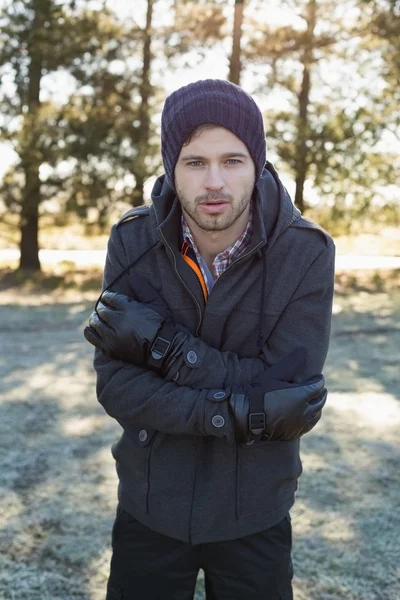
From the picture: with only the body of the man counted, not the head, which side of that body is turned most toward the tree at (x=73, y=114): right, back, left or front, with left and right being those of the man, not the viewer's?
back

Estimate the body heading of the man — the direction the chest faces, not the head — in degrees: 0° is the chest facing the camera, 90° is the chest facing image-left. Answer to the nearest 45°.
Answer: approximately 0°

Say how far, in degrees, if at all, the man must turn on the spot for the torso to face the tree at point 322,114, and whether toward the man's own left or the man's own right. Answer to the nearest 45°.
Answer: approximately 180°
